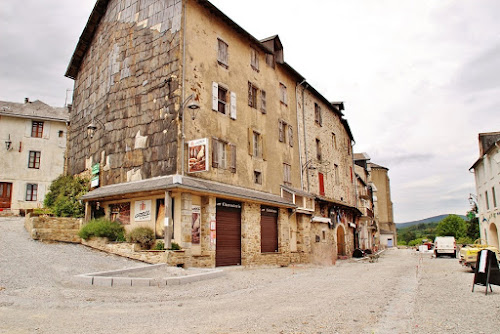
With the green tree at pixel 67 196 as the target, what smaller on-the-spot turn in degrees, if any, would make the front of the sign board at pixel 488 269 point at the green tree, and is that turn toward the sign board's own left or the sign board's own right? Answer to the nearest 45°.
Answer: approximately 45° to the sign board's own right

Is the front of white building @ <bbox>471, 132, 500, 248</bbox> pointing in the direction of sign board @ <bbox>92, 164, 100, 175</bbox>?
yes

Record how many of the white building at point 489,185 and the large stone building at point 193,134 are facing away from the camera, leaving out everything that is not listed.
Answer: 0

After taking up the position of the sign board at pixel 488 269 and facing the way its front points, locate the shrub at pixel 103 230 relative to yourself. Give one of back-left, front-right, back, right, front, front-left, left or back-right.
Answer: front-right

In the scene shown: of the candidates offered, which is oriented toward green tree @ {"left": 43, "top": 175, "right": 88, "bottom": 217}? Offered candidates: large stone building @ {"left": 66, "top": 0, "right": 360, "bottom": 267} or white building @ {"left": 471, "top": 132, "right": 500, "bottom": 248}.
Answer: the white building

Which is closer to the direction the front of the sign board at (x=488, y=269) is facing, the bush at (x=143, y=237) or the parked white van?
the bush

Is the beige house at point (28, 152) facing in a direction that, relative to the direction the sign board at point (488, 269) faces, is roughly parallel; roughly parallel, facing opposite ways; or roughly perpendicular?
roughly perpendicular

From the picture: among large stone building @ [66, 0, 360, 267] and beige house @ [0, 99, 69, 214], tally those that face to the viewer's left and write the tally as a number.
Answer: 0

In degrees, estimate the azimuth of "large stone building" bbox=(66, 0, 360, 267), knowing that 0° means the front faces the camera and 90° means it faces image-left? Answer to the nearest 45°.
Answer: approximately 315°

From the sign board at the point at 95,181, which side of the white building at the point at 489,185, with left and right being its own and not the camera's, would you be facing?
front

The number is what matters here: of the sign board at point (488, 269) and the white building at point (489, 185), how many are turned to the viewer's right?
0
